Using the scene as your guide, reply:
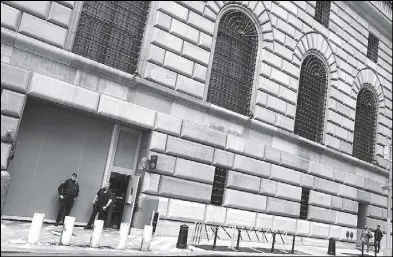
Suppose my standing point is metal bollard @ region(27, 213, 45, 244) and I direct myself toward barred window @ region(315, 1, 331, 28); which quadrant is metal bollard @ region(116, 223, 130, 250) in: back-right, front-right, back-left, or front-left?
front-right

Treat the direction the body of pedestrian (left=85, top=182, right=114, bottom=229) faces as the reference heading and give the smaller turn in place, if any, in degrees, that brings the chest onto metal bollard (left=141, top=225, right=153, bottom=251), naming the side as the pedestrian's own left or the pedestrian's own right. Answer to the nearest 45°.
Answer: approximately 45° to the pedestrian's own left

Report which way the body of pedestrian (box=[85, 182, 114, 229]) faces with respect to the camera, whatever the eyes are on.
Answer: toward the camera

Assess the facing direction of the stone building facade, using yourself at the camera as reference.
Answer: facing the viewer and to the right of the viewer

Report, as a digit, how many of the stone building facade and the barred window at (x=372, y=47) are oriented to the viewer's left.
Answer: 0

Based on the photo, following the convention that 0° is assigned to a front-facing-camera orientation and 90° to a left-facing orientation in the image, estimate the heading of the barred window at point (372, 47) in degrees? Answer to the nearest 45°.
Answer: approximately 315°

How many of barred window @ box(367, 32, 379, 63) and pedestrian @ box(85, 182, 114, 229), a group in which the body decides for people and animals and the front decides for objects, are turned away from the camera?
0

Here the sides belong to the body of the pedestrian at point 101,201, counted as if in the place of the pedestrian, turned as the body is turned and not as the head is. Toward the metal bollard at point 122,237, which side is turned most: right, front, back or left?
front
